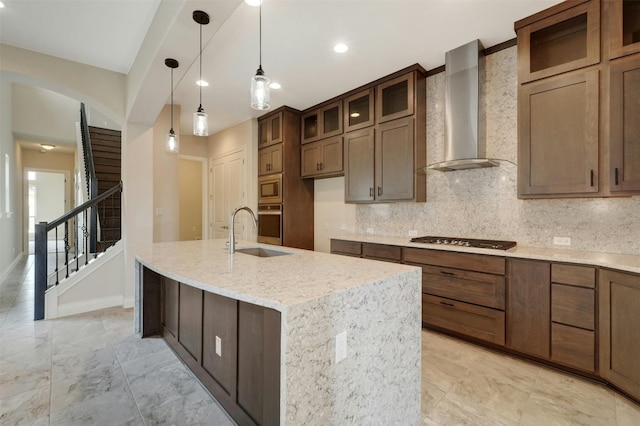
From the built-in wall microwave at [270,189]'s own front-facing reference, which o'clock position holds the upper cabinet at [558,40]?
The upper cabinet is roughly at 9 o'clock from the built-in wall microwave.

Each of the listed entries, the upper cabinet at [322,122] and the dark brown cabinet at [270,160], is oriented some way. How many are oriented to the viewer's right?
0

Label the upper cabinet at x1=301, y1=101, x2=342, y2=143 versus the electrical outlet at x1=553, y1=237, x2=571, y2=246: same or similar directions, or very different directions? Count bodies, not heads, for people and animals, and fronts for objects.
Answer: same or similar directions

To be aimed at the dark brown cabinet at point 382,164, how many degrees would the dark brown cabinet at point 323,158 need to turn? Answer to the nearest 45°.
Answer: approximately 90° to its left

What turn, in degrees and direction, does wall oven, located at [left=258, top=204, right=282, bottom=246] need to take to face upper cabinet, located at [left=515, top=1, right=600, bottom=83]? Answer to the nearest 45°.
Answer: approximately 90° to its left

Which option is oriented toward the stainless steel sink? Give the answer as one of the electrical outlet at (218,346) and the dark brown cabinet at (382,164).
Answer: the dark brown cabinet

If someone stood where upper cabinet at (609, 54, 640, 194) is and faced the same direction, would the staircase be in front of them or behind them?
in front

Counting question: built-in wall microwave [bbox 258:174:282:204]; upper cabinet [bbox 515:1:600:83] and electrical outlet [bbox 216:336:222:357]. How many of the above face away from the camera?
0

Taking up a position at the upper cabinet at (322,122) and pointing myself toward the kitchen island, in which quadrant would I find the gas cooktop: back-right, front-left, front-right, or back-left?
front-left

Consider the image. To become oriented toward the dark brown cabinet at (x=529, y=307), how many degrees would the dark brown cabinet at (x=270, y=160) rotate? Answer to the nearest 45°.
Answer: approximately 90° to its left

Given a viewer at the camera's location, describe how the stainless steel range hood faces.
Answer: facing the viewer and to the left of the viewer

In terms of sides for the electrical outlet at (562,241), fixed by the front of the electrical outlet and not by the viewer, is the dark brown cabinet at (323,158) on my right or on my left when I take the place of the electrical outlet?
on my right

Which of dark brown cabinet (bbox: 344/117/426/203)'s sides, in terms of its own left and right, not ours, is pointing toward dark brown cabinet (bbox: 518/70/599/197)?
left

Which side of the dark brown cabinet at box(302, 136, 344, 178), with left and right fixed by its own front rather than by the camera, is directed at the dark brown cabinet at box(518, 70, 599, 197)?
left

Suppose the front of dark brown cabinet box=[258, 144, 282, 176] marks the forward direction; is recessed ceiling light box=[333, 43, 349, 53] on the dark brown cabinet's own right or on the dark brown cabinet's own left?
on the dark brown cabinet's own left

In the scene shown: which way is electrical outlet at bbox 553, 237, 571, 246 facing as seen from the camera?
toward the camera

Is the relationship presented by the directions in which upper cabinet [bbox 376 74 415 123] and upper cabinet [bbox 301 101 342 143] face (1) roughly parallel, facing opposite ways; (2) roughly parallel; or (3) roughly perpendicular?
roughly parallel
